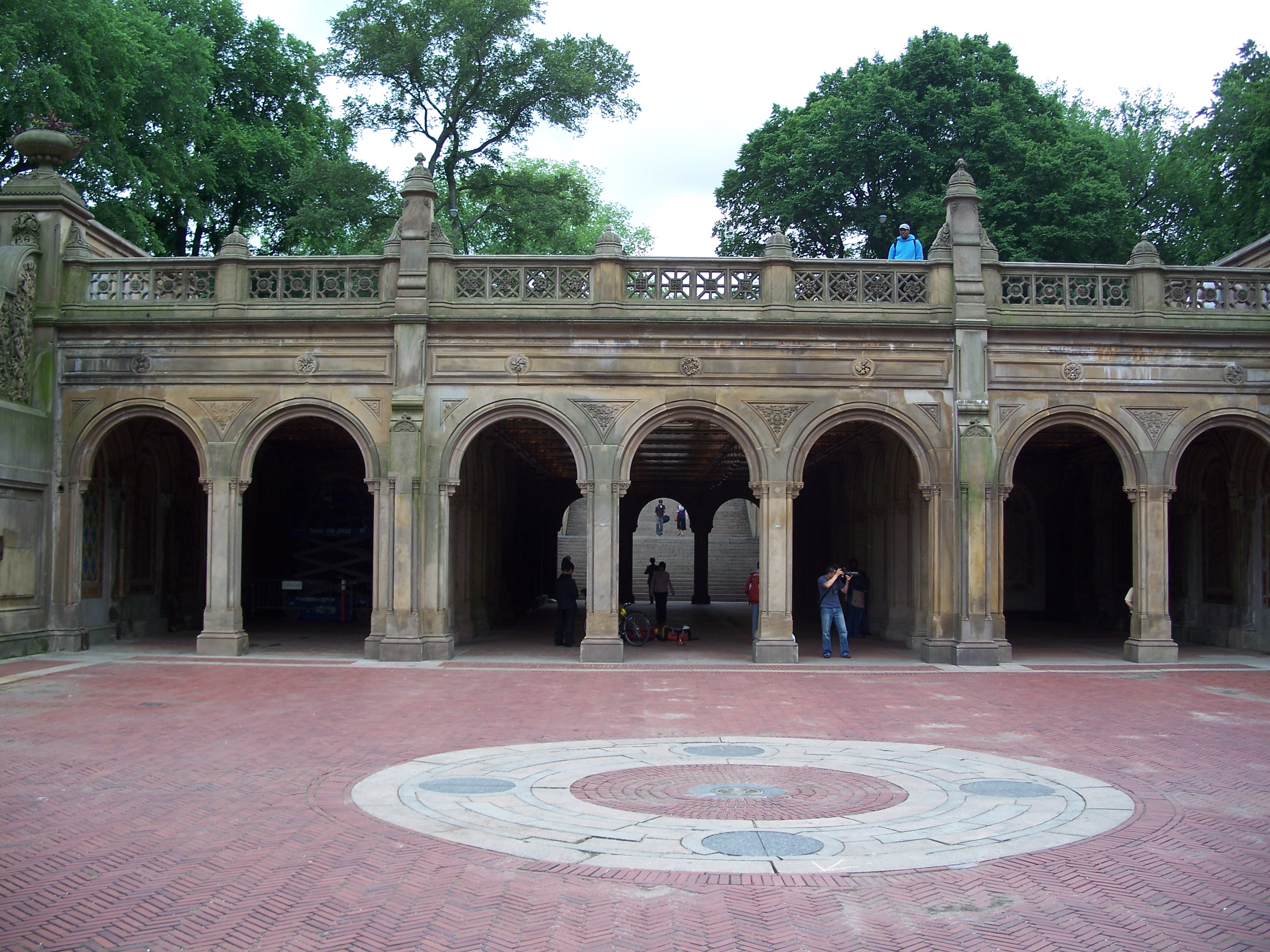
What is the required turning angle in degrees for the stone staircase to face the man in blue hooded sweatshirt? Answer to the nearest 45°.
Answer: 0° — it already faces them

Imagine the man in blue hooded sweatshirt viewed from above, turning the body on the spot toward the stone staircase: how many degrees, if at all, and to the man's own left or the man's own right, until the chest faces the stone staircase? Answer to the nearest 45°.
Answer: approximately 180°

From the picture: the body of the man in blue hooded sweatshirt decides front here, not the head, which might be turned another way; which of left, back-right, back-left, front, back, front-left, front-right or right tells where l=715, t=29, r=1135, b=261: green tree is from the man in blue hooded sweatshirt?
back

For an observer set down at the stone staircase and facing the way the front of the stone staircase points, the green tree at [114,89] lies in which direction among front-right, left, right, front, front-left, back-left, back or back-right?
front-right

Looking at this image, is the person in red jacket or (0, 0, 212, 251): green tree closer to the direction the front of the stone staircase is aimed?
the person in red jacket

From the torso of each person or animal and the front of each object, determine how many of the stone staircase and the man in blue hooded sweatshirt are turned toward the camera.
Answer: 2

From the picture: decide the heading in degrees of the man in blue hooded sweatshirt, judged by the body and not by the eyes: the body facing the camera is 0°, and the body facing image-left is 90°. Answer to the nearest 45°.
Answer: approximately 0°

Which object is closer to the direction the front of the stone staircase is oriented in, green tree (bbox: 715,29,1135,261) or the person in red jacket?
the person in red jacket

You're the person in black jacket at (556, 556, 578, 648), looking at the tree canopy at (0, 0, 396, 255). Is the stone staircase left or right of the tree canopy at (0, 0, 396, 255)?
right
